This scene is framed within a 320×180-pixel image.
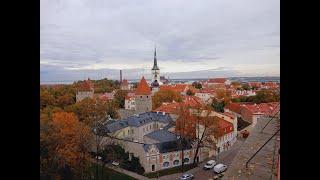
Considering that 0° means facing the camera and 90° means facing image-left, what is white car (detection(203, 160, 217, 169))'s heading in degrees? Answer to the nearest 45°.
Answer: approximately 45°
